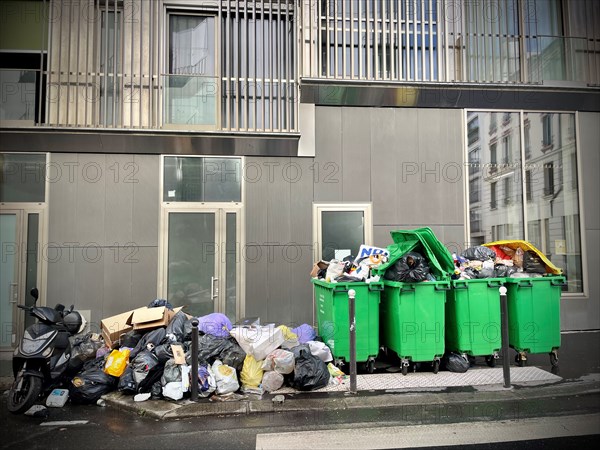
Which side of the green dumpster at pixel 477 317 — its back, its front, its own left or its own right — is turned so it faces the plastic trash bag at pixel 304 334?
right

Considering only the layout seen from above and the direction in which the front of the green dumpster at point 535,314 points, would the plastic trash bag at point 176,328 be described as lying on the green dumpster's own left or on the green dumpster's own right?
on the green dumpster's own right

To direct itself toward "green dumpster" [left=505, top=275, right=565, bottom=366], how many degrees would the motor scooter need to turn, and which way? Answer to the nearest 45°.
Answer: approximately 135° to its left

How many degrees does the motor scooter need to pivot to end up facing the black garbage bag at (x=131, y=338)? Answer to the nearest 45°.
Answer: approximately 180°

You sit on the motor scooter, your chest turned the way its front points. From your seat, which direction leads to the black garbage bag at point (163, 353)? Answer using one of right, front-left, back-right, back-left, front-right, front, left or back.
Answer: back-left

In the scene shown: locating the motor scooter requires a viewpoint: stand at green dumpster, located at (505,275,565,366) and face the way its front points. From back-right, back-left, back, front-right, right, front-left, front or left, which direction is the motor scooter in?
front-right

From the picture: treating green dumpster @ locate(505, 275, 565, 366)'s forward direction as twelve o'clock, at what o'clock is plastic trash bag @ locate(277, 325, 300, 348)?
The plastic trash bag is roughly at 2 o'clock from the green dumpster.

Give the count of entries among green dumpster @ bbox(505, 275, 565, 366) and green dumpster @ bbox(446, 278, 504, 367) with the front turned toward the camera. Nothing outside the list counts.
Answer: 2
